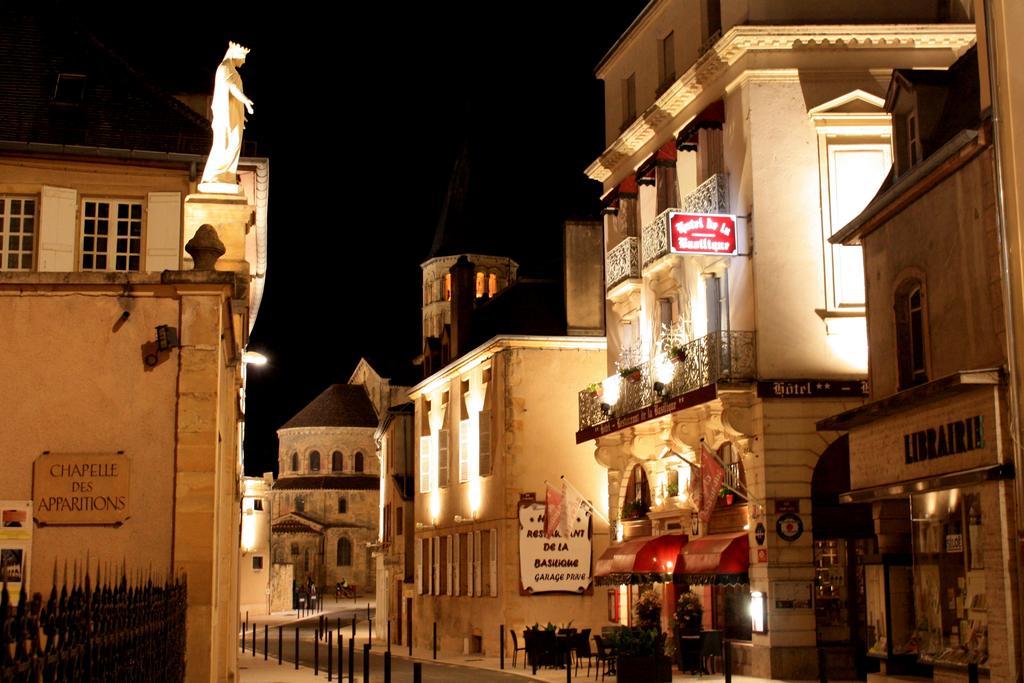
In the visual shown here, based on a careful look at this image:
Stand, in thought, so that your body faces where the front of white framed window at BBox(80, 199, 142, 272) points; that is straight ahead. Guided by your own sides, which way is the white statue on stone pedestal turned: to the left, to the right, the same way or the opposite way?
to the left

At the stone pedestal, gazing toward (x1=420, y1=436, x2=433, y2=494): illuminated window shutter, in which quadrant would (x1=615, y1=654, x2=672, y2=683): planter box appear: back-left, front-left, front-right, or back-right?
front-right

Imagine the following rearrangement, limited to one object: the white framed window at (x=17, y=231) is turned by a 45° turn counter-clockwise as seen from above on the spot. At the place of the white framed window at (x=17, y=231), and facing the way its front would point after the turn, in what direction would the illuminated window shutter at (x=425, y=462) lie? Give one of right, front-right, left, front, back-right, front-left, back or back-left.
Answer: left

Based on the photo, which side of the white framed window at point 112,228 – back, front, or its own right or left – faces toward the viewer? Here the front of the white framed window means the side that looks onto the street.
front

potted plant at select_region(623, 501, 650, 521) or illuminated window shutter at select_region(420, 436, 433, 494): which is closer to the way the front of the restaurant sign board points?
the potted plant

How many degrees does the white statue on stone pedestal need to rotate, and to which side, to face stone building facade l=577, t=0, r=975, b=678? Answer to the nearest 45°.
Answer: approximately 45° to its left

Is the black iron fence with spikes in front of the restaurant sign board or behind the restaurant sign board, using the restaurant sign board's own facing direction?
in front

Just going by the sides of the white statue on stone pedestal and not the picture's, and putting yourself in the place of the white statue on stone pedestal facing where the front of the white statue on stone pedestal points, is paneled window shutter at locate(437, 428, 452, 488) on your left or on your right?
on your left

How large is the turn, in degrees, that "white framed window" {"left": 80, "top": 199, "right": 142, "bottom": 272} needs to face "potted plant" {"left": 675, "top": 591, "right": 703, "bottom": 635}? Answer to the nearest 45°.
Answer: approximately 90° to its left

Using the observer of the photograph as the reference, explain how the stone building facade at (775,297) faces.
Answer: facing the viewer and to the left of the viewer

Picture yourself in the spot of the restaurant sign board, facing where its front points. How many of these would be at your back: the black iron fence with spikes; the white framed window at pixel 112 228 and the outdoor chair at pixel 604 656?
0

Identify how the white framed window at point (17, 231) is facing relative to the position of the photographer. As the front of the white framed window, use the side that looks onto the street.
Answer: facing the viewer

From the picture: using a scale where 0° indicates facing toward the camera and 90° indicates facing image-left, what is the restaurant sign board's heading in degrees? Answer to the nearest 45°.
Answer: approximately 0°

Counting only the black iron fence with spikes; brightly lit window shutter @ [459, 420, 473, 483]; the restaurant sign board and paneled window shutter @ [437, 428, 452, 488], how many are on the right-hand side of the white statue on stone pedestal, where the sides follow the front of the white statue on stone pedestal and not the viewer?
1

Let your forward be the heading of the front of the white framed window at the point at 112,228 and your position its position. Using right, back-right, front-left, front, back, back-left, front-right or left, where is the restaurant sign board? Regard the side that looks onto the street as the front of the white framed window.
back-left
